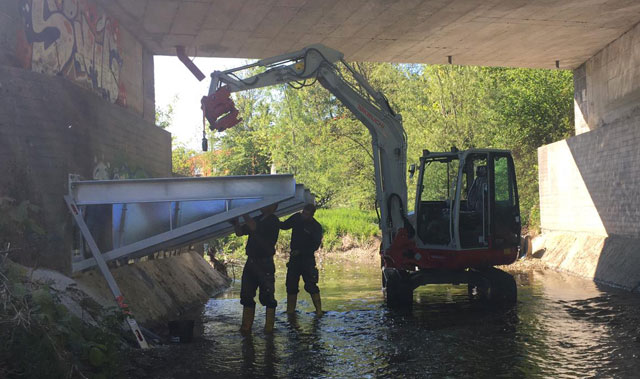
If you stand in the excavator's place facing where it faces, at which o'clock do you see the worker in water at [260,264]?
The worker in water is roughly at 12 o'clock from the excavator.

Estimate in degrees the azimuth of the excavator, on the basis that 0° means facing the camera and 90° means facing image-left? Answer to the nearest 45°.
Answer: approximately 45°

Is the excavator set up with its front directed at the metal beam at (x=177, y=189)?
yes

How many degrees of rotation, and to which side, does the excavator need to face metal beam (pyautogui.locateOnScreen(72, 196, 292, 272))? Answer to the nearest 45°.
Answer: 0° — it already faces it
